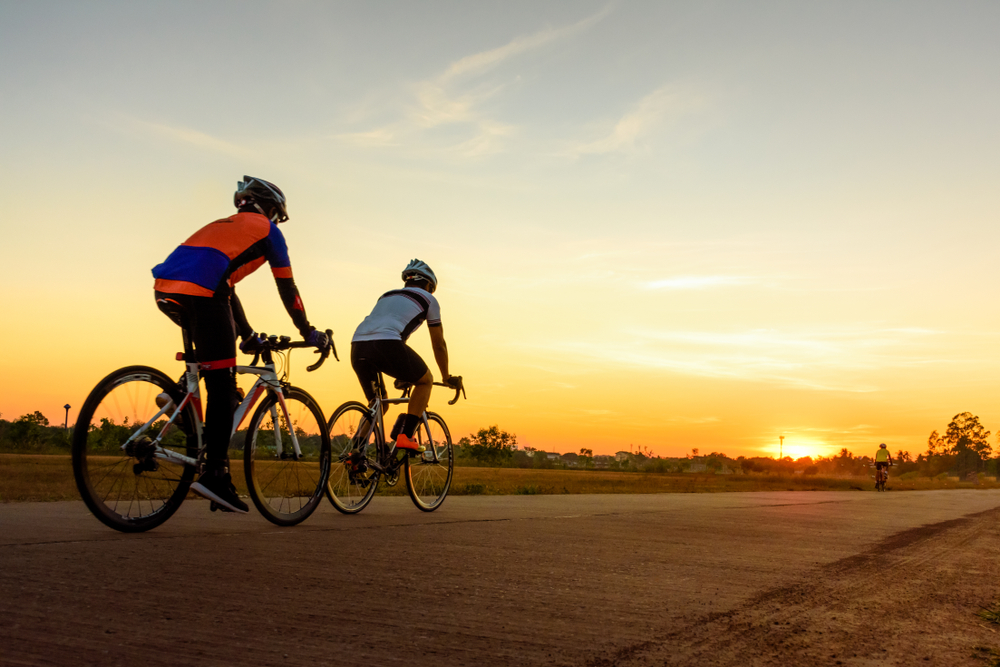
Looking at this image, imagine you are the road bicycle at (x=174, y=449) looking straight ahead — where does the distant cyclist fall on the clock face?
The distant cyclist is roughly at 12 o'clock from the road bicycle.

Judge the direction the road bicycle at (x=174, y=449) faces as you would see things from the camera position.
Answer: facing away from the viewer and to the right of the viewer

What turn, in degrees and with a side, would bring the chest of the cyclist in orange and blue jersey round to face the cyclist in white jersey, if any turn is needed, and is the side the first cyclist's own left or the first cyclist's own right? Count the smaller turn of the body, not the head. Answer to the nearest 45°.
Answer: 0° — they already face them

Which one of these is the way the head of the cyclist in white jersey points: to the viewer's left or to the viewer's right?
to the viewer's right

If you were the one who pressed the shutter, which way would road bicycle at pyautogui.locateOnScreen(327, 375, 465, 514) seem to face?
facing away from the viewer and to the right of the viewer

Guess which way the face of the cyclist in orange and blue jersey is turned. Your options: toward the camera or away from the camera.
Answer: away from the camera
